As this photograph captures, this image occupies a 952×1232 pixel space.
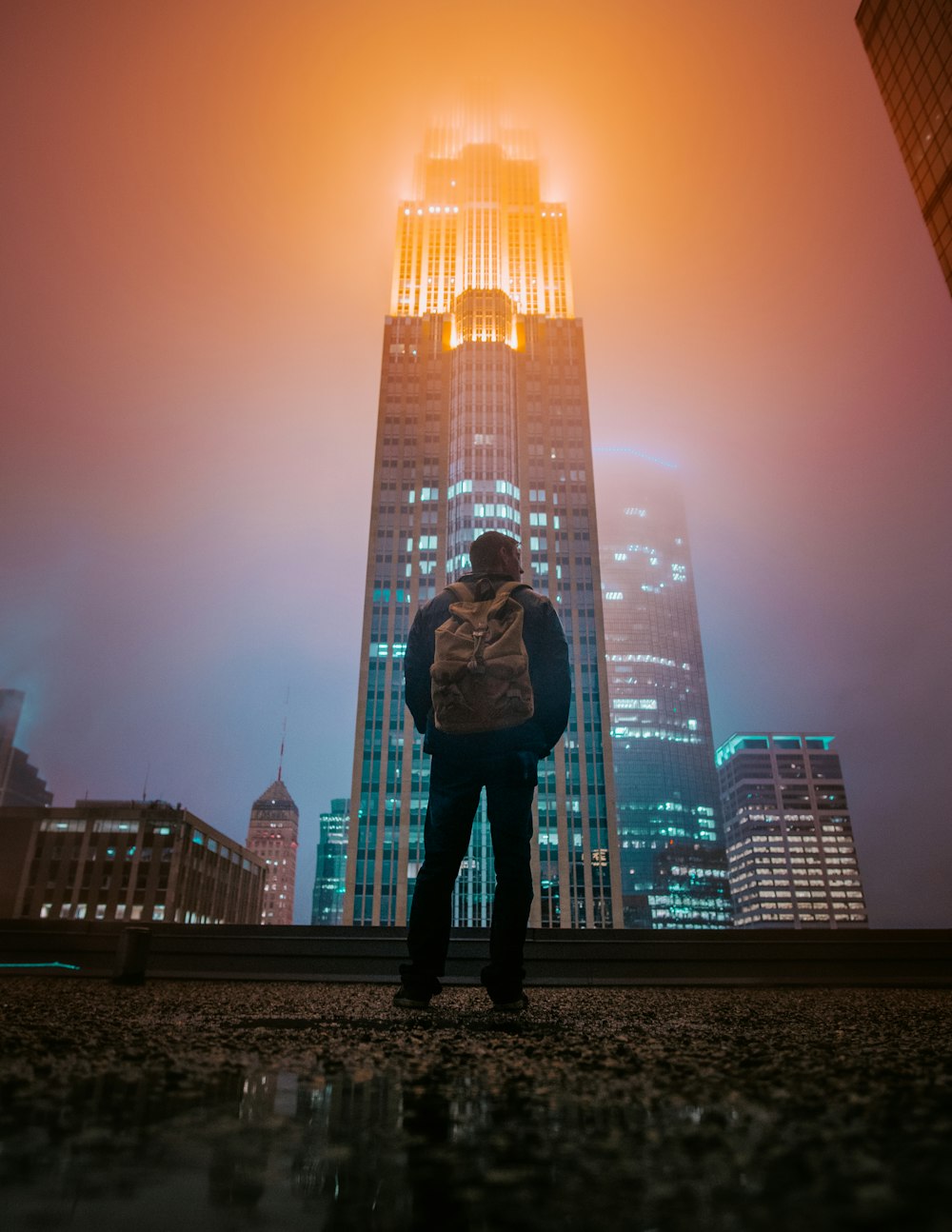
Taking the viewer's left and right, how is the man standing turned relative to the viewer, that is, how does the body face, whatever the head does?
facing away from the viewer

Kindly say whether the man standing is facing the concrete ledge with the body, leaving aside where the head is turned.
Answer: yes

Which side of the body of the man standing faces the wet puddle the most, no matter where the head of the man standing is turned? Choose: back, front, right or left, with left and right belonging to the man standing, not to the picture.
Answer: back

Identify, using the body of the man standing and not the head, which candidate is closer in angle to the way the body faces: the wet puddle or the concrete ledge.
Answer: the concrete ledge
